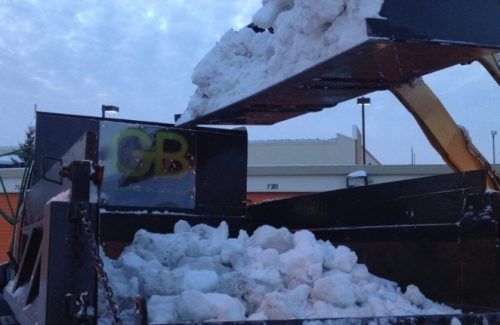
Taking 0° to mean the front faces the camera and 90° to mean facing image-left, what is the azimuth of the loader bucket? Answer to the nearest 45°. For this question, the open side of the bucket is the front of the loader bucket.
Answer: approximately 45°

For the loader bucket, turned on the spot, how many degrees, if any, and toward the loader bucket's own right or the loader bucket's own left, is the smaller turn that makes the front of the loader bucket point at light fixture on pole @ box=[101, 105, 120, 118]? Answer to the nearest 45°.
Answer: approximately 90° to the loader bucket's own right
